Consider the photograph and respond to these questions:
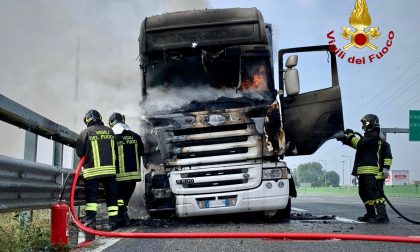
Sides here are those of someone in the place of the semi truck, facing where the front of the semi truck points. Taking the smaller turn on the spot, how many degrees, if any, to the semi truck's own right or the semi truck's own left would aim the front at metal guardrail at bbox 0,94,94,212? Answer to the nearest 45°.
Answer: approximately 45° to the semi truck's own right

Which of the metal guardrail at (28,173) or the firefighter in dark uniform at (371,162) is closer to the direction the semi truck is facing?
the metal guardrail

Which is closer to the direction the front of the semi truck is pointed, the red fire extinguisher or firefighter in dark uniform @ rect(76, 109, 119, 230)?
the red fire extinguisher

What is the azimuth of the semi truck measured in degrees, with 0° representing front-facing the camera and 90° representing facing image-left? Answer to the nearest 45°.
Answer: approximately 0°

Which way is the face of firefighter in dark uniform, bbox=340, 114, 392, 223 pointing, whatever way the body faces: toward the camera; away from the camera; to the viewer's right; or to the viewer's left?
to the viewer's left

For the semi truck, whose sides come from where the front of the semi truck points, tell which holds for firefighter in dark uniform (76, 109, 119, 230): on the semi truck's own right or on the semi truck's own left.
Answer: on the semi truck's own right

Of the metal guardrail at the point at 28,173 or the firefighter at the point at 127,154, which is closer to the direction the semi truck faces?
the metal guardrail

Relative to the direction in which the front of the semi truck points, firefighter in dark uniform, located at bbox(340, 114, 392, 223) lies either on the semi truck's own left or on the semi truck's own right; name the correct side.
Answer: on the semi truck's own left

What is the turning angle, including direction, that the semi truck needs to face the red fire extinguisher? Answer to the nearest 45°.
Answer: approximately 45° to its right

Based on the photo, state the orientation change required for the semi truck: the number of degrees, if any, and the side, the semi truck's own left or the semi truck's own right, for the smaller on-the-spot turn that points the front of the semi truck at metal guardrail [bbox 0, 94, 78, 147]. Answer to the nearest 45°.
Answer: approximately 45° to the semi truck's own right
